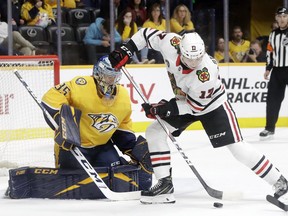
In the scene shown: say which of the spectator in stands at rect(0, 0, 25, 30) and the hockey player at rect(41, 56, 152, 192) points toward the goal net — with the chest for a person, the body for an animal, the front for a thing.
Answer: the spectator in stands

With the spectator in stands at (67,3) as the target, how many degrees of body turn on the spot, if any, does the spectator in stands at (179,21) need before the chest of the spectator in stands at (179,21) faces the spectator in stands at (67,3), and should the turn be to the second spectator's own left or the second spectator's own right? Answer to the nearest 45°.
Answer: approximately 90° to the second spectator's own right

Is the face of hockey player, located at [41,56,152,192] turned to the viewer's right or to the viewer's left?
to the viewer's right

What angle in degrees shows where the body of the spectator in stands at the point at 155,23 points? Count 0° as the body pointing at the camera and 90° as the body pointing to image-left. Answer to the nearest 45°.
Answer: approximately 0°

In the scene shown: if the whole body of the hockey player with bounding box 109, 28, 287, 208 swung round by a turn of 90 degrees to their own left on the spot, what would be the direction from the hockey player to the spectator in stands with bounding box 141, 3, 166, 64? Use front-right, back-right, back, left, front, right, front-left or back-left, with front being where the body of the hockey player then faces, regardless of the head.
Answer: back-left
